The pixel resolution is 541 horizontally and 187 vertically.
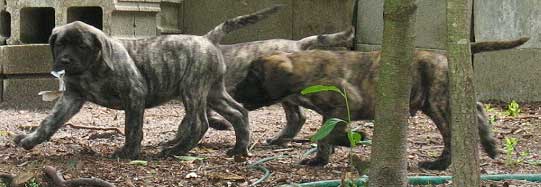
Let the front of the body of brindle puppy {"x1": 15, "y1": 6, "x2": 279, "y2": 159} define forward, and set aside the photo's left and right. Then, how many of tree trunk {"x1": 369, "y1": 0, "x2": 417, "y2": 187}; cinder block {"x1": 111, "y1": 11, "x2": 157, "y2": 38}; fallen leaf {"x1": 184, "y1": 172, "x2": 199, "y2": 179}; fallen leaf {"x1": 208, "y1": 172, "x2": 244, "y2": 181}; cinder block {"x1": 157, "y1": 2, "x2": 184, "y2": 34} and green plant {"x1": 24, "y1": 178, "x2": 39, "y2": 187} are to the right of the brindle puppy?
2

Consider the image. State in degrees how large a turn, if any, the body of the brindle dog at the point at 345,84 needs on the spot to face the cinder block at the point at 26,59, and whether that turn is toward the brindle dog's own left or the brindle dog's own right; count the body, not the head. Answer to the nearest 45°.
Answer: approximately 45° to the brindle dog's own right

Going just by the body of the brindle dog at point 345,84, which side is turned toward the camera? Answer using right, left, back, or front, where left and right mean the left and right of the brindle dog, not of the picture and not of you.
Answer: left

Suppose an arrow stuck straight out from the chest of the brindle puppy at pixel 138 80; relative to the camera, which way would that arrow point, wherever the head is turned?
to the viewer's left

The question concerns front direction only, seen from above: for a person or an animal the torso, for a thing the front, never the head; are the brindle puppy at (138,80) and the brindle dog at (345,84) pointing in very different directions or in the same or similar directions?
same or similar directions

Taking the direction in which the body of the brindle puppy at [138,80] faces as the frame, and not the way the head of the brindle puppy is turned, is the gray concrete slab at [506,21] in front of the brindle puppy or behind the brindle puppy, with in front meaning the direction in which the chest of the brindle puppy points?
behind

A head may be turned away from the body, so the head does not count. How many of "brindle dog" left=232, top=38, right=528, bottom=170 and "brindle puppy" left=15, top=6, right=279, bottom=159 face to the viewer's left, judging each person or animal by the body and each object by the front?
2

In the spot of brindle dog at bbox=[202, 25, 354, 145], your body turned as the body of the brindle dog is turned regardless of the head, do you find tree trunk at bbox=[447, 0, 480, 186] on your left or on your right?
on your left

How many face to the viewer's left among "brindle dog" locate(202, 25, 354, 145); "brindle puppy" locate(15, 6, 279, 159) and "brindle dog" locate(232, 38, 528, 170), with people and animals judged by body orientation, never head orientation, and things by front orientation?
3

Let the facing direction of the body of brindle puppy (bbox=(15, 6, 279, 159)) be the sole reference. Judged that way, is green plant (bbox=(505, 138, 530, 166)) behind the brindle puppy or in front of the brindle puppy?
behind

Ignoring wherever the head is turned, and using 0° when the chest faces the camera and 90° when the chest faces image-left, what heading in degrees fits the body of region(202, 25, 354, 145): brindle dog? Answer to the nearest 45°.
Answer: approximately 90°

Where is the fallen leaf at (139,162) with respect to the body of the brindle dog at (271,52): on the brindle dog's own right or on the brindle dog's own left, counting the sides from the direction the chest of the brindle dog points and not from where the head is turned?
on the brindle dog's own left

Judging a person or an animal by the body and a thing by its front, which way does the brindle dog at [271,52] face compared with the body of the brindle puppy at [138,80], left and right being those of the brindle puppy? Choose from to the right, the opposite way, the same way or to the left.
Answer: the same way
